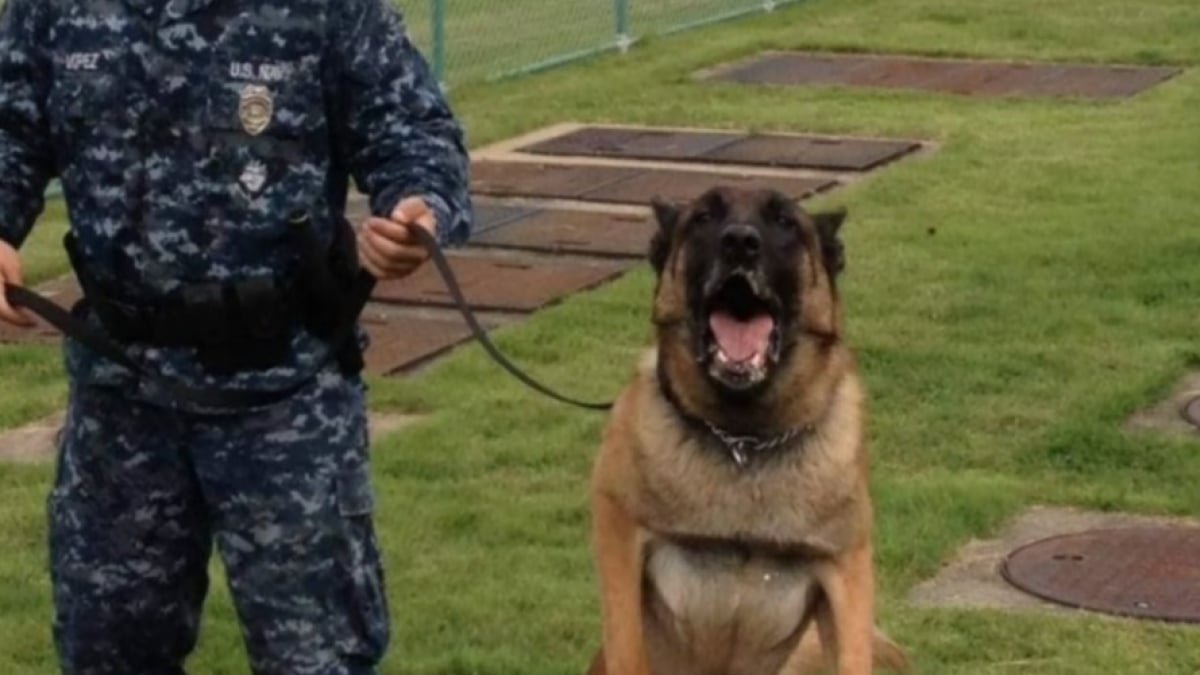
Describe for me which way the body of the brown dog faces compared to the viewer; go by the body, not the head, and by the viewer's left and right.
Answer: facing the viewer

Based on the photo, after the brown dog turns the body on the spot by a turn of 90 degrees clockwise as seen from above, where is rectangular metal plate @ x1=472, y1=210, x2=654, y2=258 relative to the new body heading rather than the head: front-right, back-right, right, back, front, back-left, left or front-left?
right

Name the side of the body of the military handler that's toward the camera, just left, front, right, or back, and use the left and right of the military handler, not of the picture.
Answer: front

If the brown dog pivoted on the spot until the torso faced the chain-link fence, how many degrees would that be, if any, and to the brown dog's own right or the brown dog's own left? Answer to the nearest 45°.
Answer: approximately 180°

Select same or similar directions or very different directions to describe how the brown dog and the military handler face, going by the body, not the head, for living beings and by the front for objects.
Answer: same or similar directions

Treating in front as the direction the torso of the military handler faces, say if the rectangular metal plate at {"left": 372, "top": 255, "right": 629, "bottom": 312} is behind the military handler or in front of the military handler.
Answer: behind

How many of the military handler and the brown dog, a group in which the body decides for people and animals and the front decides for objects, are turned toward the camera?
2

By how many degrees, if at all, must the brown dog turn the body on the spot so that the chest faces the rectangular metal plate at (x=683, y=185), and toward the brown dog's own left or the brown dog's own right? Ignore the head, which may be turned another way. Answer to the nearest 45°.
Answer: approximately 180°

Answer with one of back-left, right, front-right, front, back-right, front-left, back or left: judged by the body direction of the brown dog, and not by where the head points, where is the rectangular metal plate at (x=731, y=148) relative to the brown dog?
back
